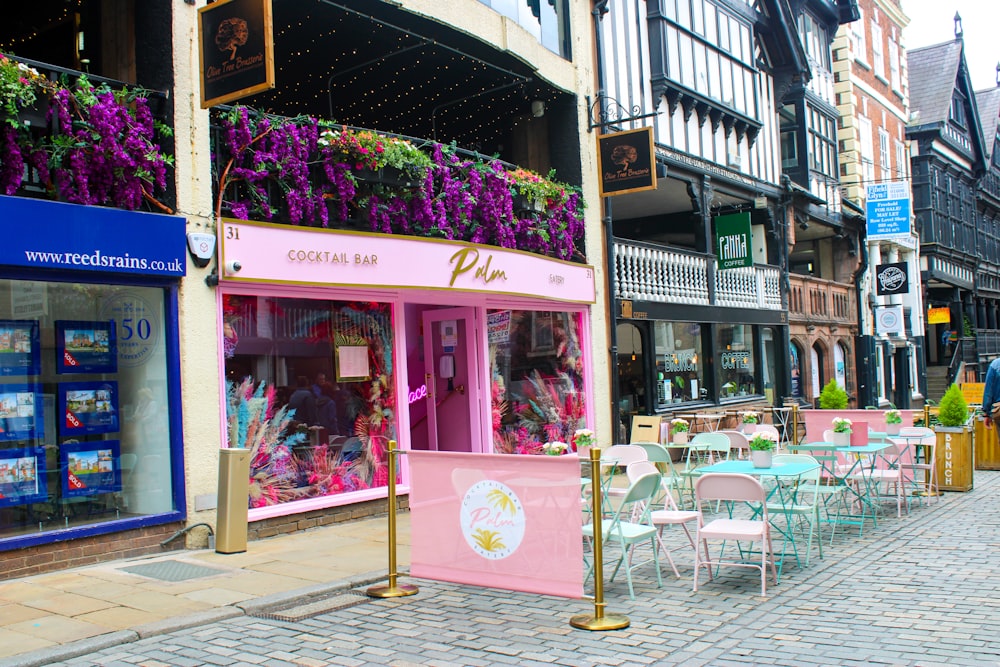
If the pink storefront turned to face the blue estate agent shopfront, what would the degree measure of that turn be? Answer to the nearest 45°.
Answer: approximately 90° to its right

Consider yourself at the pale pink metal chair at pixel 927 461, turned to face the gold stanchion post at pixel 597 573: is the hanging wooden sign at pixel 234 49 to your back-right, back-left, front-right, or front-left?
front-right

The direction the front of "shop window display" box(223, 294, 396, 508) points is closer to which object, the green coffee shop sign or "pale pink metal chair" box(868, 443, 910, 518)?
the pale pink metal chair

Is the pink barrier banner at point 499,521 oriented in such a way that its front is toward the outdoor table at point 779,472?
no

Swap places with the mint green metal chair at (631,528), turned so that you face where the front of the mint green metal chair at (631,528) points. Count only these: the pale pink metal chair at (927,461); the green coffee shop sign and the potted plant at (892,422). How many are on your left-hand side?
0

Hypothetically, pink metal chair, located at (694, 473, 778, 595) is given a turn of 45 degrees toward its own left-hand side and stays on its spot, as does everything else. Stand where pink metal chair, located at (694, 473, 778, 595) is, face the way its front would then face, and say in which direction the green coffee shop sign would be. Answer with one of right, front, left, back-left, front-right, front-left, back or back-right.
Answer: front-right

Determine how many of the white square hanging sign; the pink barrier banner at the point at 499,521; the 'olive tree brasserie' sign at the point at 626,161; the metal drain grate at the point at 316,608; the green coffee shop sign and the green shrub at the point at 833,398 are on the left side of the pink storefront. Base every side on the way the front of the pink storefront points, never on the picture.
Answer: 4

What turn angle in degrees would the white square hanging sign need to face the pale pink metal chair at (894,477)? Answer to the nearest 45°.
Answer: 0° — it already faces it

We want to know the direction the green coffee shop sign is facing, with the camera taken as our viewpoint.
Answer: facing the viewer

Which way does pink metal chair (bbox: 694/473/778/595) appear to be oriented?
away from the camera

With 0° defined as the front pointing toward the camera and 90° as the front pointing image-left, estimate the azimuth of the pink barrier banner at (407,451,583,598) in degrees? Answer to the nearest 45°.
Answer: approximately 45°

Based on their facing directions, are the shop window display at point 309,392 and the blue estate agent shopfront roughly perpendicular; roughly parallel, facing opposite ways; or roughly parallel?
roughly parallel

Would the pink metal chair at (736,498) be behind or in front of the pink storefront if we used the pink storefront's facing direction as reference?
in front

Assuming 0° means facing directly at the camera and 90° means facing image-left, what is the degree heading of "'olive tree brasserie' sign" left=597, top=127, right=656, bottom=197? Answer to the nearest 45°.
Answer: approximately 45°
